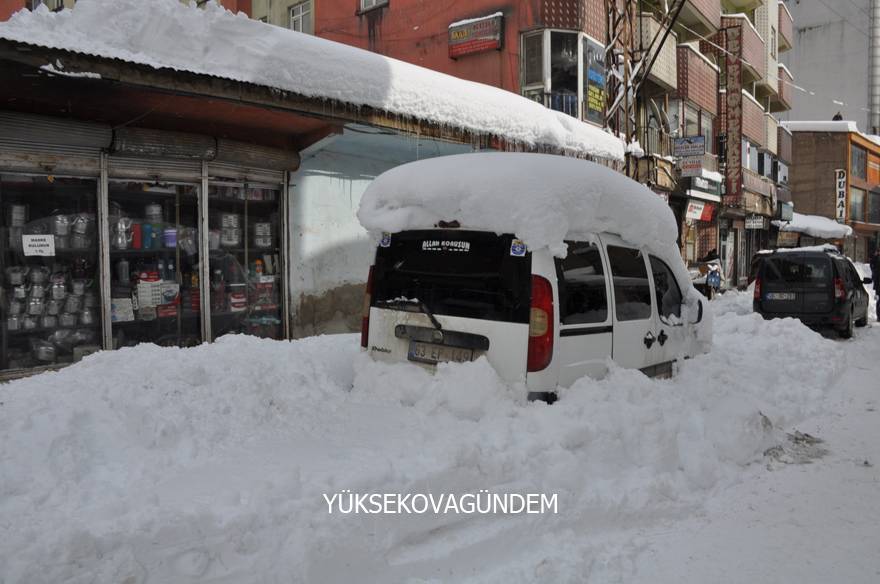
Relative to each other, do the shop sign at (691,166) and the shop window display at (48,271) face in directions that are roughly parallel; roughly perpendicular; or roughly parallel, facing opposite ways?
roughly perpendicular

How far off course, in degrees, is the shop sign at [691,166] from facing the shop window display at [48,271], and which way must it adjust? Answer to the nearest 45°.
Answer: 0° — it already faces it

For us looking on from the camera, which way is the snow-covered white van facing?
facing away from the viewer and to the right of the viewer

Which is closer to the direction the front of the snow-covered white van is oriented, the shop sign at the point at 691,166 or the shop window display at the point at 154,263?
the shop sign

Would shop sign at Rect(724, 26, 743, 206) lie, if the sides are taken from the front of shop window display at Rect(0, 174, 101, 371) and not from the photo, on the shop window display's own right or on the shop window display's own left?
on the shop window display's own left
